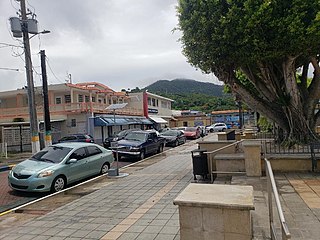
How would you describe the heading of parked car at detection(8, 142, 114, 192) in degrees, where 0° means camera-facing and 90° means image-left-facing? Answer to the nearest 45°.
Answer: approximately 45°

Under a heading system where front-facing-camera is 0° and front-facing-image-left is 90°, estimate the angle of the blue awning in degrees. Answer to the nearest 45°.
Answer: approximately 315°

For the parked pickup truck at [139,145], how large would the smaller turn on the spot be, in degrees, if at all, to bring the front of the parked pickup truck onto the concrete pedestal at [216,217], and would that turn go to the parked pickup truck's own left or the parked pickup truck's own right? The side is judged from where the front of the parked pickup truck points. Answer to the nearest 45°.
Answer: approximately 45° to the parked pickup truck's own left

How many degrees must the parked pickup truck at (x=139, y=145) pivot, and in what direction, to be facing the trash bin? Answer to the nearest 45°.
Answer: approximately 45° to its left

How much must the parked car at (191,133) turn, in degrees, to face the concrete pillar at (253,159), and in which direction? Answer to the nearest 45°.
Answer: approximately 45° to its left
